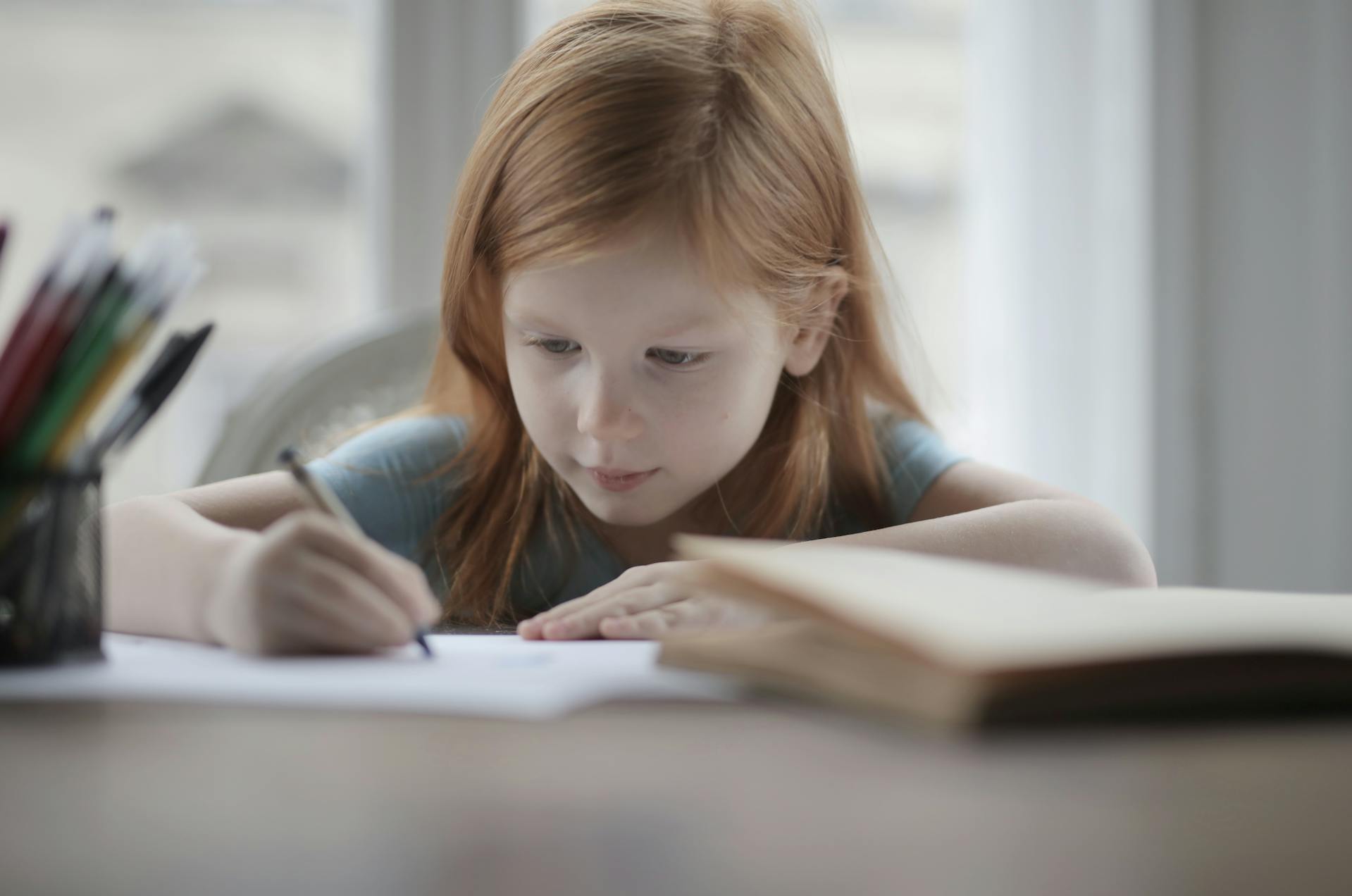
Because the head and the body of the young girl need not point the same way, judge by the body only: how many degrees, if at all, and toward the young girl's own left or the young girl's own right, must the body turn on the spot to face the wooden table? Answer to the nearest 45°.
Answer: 0° — they already face it

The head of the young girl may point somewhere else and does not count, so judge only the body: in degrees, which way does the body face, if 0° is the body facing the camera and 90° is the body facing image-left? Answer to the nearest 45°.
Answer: approximately 0°
